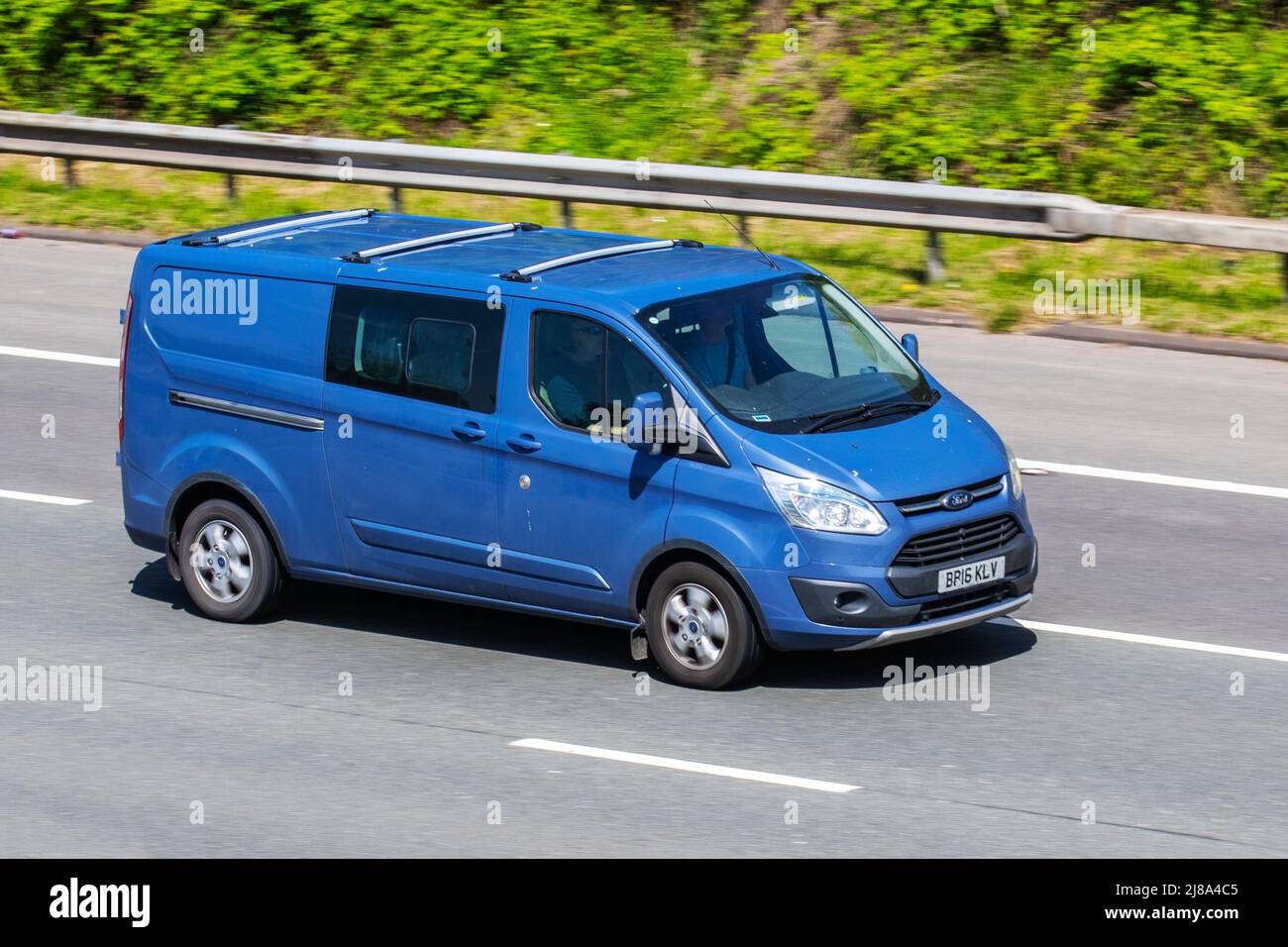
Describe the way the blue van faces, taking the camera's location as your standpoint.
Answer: facing the viewer and to the right of the viewer
